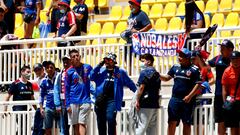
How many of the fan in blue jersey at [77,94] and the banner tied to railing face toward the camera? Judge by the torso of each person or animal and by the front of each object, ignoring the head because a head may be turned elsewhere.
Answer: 2

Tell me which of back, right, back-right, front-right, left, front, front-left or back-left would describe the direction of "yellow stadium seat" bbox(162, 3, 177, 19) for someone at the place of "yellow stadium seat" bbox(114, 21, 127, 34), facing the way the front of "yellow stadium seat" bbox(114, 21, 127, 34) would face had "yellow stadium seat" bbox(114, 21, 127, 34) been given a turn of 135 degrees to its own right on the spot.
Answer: right

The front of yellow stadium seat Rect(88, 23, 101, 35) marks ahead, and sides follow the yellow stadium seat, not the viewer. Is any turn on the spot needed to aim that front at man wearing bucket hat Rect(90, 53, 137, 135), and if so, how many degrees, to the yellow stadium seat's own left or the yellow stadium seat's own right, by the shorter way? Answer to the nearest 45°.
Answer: approximately 45° to the yellow stadium seat's own left

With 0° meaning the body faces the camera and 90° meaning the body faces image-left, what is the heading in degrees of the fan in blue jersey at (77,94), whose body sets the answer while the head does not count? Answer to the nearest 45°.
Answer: approximately 0°
